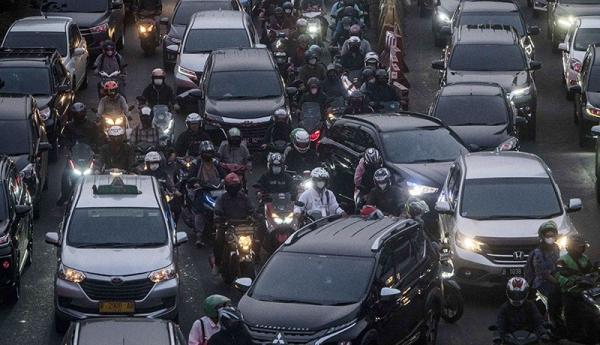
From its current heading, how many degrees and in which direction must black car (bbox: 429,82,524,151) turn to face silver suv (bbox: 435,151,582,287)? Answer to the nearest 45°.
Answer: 0° — it already faces it

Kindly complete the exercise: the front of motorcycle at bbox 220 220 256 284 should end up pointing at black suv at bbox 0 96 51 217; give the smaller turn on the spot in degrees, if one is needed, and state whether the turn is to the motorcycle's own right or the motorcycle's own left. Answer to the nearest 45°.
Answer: approximately 135° to the motorcycle's own right

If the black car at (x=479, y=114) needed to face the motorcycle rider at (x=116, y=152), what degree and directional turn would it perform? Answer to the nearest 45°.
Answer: approximately 45° to its right

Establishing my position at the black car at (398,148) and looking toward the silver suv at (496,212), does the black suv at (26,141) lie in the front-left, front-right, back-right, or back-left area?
back-right

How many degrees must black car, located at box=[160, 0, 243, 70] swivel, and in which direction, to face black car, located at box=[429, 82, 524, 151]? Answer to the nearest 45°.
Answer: approximately 45° to its left

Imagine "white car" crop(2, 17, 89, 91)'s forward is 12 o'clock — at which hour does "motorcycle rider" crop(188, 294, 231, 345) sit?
The motorcycle rider is roughly at 12 o'clock from the white car.

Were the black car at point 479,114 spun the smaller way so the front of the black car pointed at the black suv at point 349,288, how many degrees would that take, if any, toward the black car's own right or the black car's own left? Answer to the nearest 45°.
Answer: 0° — it already faces it

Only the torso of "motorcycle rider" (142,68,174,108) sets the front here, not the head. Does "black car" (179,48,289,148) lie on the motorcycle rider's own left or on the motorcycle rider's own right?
on the motorcycle rider's own left

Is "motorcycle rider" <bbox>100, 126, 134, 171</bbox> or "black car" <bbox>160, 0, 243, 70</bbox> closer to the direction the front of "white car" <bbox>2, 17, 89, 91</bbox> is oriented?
the motorcycle rider

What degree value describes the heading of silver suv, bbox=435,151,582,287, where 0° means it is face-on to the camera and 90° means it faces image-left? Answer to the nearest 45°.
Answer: approximately 0°
